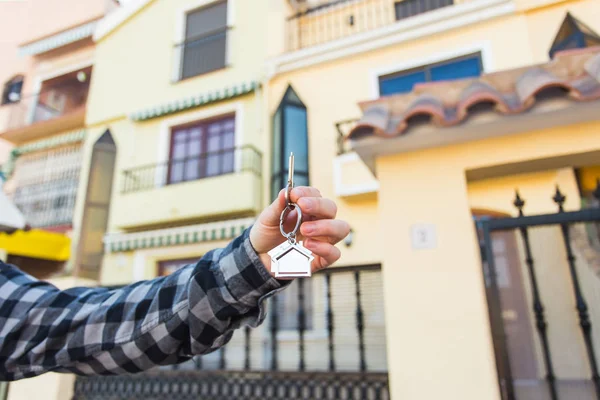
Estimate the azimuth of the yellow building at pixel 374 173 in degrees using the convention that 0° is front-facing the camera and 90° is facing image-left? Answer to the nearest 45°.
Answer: approximately 45°
